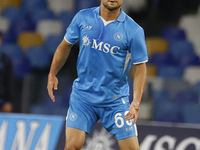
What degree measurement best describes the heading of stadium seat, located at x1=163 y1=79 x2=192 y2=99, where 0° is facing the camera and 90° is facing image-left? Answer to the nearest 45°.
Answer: approximately 0°

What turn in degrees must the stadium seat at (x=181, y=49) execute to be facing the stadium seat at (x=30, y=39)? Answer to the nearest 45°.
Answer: approximately 90° to its right

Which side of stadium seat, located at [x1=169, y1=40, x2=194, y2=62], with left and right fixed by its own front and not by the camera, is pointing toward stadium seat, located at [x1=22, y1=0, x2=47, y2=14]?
right

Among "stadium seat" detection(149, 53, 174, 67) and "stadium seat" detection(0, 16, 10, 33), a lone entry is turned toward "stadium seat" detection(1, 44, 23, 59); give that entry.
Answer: "stadium seat" detection(0, 16, 10, 33)

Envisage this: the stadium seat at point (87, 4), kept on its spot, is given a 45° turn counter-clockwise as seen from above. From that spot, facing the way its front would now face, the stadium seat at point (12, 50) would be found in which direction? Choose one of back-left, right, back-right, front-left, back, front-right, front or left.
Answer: back-right

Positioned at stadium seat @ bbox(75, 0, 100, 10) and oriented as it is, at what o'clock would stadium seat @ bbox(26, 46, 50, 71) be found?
stadium seat @ bbox(26, 46, 50, 71) is roughly at 2 o'clock from stadium seat @ bbox(75, 0, 100, 10).

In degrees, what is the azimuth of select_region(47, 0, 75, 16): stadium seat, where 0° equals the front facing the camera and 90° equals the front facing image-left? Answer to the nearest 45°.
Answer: approximately 0°

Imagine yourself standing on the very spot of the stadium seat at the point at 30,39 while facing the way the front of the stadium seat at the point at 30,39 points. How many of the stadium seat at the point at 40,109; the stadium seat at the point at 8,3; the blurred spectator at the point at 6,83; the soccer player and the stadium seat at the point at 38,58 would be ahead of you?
4

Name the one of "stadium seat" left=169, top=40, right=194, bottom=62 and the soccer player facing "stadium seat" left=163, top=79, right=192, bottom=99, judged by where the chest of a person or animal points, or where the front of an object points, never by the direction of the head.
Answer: "stadium seat" left=169, top=40, right=194, bottom=62
